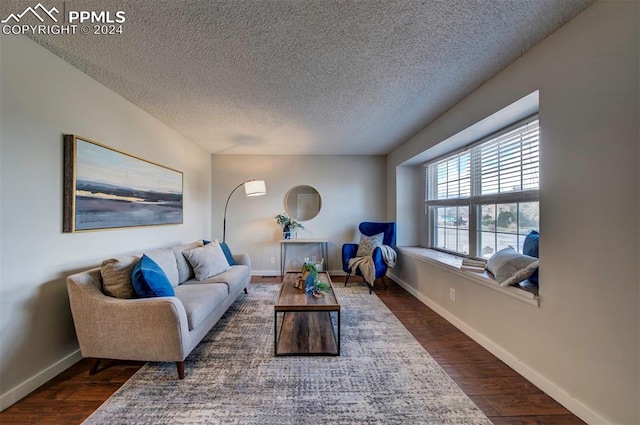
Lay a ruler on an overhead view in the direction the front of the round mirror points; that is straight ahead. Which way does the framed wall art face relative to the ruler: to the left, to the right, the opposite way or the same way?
to the left

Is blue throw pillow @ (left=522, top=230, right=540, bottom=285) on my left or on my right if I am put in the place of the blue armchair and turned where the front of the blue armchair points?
on my left

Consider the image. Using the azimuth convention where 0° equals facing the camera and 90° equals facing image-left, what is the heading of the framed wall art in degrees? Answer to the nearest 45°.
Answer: approximately 315°

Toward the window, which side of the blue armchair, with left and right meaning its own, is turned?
left

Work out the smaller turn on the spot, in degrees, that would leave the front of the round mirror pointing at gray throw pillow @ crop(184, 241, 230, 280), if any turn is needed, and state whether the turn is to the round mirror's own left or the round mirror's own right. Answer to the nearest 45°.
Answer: approximately 45° to the round mirror's own right

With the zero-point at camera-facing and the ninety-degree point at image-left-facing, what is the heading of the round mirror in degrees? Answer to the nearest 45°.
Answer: approximately 0°

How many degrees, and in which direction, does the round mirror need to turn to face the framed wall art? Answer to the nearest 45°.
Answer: approximately 45° to its right

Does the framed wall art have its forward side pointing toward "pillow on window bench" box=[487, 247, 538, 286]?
yes
